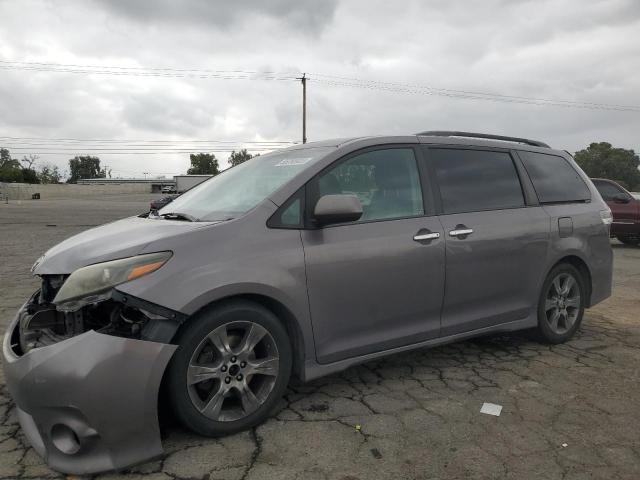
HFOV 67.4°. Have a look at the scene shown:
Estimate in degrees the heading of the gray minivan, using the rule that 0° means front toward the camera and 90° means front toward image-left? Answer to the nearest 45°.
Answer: approximately 45°

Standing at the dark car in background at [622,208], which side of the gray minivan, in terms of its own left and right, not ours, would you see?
back

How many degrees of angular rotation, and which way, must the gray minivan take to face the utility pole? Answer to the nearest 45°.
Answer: approximately 135° to its right

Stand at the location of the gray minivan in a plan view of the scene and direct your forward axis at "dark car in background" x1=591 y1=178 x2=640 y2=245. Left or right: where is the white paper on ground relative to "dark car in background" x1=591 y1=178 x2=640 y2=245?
right

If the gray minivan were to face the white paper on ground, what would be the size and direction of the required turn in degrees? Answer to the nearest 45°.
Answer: approximately 135° to its left

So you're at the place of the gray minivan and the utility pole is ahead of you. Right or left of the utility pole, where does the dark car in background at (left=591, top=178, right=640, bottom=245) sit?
right
